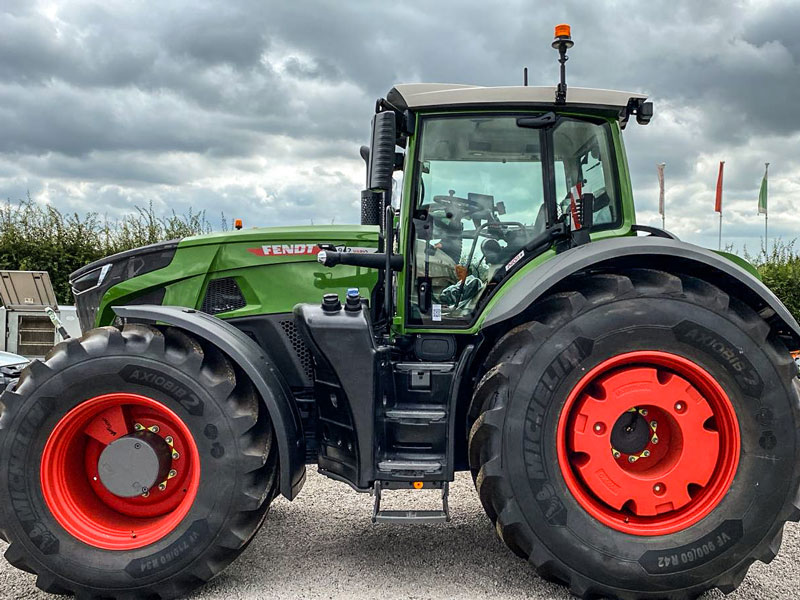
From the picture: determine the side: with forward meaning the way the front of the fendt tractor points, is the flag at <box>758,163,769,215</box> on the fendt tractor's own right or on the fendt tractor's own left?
on the fendt tractor's own right

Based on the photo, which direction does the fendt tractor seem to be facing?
to the viewer's left
